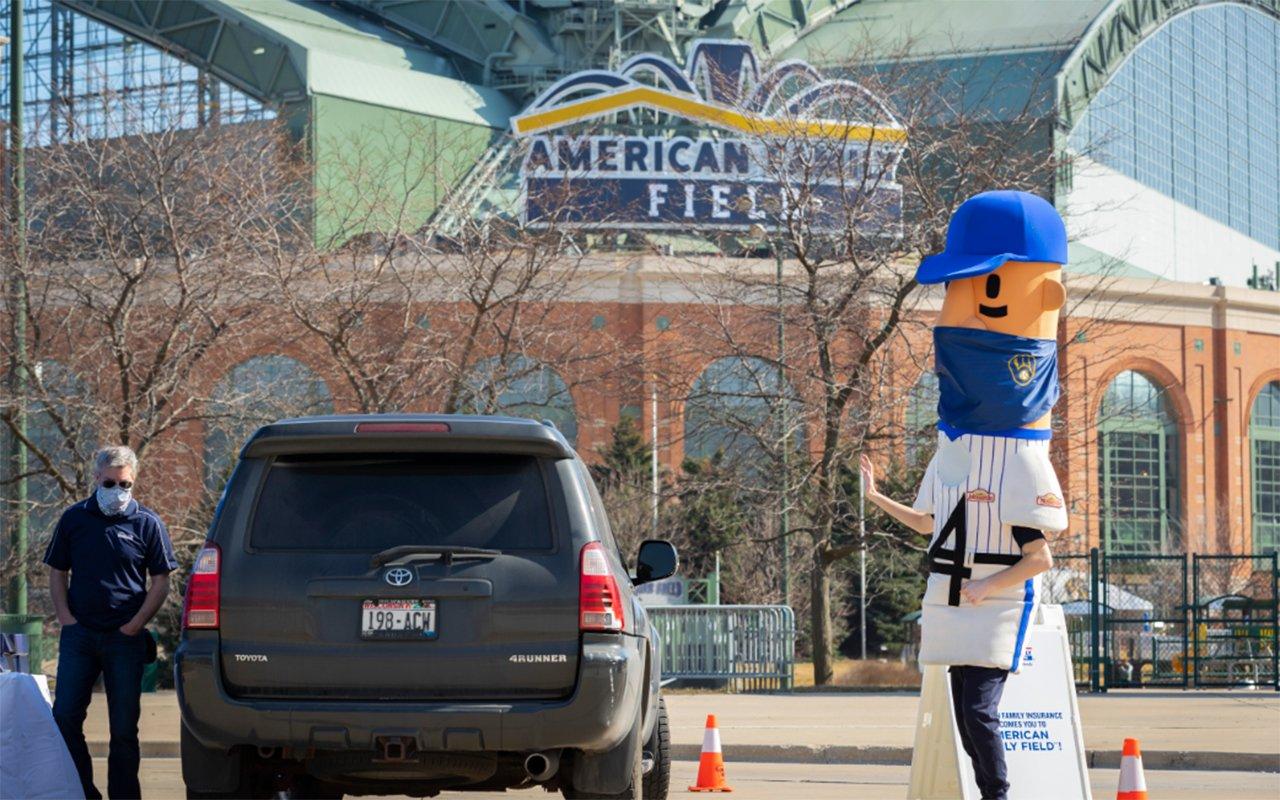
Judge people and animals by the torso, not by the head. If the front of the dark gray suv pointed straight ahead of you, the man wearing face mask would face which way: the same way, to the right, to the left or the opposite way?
the opposite way

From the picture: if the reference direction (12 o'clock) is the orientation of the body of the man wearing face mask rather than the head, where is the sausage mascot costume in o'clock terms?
The sausage mascot costume is roughly at 10 o'clock from the man wearing face mask.

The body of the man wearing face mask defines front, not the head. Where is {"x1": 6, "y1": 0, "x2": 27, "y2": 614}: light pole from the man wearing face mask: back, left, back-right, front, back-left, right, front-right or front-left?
back

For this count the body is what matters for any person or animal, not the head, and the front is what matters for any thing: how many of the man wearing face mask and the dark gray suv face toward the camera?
1

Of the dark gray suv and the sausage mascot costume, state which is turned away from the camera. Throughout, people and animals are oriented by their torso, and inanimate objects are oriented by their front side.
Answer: the dark gray suv

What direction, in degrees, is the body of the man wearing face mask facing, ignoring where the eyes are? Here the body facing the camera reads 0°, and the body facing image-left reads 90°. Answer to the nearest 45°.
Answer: approximately 0°

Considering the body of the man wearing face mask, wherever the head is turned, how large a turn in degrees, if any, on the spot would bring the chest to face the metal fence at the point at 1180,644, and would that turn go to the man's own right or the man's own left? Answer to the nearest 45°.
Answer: approximately 135° to the man's own left

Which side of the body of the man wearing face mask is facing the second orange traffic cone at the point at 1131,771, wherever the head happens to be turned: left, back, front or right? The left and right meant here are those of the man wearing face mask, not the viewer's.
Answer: left

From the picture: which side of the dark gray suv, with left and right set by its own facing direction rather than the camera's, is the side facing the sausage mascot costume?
right

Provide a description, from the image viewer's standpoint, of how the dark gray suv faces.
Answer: facing away from the viewer
